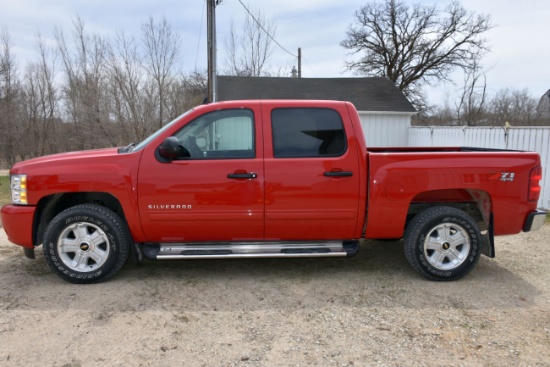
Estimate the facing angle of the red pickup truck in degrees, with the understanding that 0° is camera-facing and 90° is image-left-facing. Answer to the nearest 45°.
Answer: approximately 90°

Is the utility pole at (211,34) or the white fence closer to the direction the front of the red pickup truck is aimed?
the utility pole

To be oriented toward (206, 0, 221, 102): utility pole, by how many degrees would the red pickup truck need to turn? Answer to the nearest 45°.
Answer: approximately 90° to its right

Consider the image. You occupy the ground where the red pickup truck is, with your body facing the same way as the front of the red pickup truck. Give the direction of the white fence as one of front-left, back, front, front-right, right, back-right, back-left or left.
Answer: back-right
